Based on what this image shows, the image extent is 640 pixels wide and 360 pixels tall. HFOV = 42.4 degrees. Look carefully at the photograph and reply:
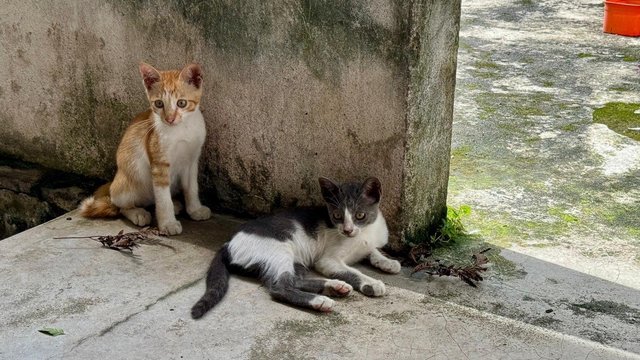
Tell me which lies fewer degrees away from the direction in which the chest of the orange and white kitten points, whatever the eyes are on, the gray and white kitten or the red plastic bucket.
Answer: the gray and white kitten

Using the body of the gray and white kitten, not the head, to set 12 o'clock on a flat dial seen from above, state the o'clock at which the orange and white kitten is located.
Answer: The orange and white kitten is roughly at 7 o'clock from the gray and white kitten.

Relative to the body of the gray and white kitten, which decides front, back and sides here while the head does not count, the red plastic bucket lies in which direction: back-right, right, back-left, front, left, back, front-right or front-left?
front-left

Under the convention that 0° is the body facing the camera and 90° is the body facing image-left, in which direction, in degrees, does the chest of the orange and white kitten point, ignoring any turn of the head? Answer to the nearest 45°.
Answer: approximately 315°

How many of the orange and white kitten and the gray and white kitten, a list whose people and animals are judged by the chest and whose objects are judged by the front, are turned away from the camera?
0

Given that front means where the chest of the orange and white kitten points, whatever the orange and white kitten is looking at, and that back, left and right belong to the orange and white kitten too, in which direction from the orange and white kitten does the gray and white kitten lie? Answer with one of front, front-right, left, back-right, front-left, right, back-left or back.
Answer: front

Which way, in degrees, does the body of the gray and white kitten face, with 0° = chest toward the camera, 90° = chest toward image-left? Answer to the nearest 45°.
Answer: approximately 270°

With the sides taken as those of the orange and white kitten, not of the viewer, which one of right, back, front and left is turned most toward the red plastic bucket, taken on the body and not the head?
left

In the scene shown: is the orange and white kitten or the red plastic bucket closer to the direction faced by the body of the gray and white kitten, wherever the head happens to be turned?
the red plastic bucket
